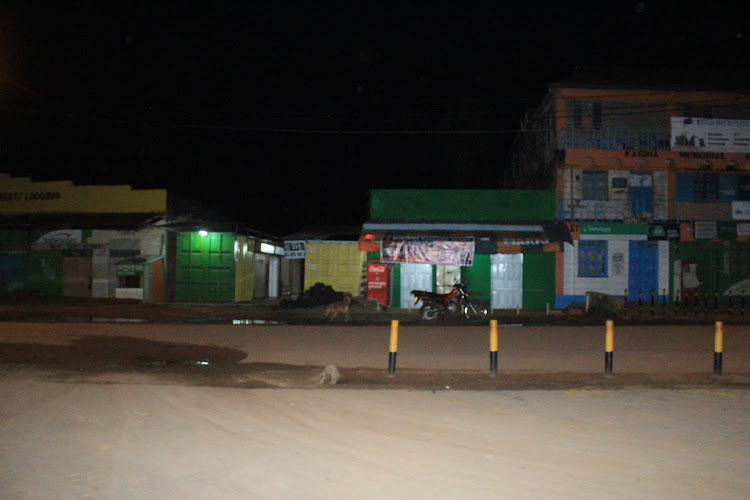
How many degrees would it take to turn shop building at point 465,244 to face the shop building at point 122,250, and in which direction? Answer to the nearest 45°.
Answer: approximately 90° to its right

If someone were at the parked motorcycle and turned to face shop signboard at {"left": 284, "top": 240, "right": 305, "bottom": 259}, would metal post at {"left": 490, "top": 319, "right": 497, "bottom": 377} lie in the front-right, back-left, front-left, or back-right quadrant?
back-left

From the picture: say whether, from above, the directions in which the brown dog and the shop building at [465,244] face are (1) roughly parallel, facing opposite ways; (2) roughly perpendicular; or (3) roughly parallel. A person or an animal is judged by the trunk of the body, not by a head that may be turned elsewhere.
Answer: roughly perpendicular

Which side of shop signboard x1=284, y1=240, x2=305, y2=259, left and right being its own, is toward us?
front

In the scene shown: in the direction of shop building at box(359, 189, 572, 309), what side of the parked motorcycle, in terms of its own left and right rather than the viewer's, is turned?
left

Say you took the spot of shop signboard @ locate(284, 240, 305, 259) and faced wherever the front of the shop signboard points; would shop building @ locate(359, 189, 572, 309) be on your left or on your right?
on your left

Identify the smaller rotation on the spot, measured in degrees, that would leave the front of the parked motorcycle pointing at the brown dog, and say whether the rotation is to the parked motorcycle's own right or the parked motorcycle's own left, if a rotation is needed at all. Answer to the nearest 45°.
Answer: approximately 180°

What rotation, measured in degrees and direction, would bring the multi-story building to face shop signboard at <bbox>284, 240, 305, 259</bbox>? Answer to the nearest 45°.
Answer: approximately 90° to its right

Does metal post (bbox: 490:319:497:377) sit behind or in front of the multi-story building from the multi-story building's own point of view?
in front

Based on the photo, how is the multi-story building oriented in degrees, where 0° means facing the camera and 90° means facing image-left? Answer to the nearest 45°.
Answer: approximately 0°

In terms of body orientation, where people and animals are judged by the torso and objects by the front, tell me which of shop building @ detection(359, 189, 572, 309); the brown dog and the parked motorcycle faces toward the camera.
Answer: the shop building

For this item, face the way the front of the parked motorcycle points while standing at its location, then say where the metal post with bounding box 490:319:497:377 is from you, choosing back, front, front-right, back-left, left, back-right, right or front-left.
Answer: right

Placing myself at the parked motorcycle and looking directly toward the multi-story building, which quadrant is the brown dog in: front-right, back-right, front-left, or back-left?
back-left

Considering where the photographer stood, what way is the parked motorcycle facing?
facing to the right of the viewer
